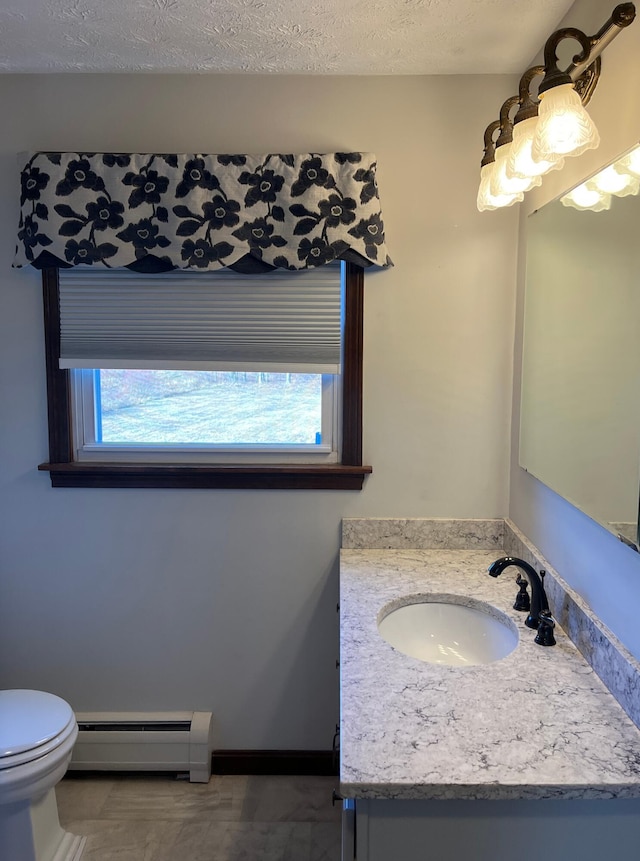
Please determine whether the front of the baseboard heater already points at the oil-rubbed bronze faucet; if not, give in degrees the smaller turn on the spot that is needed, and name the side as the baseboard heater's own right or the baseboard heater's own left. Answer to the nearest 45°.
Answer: approximately 45° to the baseboard heater's own left

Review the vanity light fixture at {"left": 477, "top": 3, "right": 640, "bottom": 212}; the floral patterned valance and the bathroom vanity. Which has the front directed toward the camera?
the floral patterned valance

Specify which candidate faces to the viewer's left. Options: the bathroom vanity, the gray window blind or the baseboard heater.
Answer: the bathroom vanity

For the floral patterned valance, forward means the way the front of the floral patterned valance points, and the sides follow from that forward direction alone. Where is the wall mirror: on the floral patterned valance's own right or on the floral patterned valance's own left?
on the floral patterned valance's own left

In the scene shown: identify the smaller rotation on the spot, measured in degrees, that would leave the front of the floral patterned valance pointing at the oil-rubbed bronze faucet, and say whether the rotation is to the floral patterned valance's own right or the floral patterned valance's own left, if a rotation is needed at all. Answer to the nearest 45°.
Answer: approximately 45° to the floral patterned valance's own left

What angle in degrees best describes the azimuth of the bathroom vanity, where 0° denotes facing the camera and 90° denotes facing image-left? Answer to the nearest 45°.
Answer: approximately 90°

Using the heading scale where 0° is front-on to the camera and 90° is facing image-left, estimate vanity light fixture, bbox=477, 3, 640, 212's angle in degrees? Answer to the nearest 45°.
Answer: approximately 90°

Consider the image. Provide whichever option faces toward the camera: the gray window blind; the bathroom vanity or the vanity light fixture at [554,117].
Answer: the gray window blind

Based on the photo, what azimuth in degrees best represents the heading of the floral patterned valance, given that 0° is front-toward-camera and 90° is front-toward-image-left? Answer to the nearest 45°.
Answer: approximately 0°
